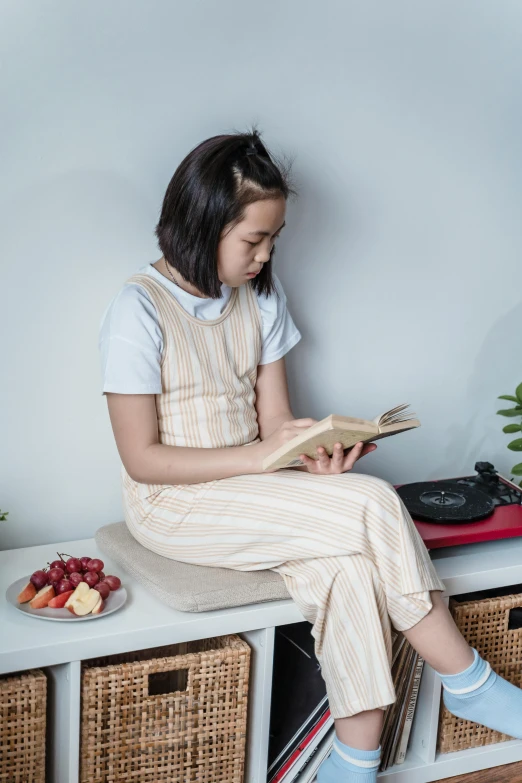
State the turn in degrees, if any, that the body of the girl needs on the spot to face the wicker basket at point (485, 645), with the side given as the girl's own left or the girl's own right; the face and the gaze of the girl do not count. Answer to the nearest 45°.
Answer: approximately 45° to the girl's own left

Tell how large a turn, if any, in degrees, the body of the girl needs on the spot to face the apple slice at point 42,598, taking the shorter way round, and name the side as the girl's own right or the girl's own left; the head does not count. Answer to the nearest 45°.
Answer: approximately 90° to the girl's own right

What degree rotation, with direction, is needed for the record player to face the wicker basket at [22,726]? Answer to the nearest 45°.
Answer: approximately 45° to its right

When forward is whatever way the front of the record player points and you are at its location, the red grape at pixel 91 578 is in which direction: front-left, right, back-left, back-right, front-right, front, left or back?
front-right

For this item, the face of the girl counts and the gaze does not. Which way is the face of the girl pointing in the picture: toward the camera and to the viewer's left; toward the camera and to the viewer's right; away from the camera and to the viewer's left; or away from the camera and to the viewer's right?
toward the camera and to the viewer's right

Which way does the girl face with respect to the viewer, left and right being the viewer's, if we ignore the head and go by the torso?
facing the viewer and to the right of the viewer

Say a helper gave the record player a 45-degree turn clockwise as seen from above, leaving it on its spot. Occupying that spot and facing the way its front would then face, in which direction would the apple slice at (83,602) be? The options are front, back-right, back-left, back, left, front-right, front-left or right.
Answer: front

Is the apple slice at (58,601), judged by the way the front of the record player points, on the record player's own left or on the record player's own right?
on the record player's own right

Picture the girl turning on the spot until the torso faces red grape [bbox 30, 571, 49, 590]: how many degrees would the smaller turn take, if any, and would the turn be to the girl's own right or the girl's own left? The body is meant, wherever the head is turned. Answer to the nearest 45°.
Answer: approximately 135° to the girl's own right

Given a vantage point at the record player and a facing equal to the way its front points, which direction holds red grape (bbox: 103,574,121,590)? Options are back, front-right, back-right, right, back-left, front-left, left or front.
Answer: front-right

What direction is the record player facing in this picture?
toward the camera

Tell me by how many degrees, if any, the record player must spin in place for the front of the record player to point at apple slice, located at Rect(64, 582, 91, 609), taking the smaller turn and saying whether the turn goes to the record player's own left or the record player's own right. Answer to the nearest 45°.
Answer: approximately 45° to the record player's own right
